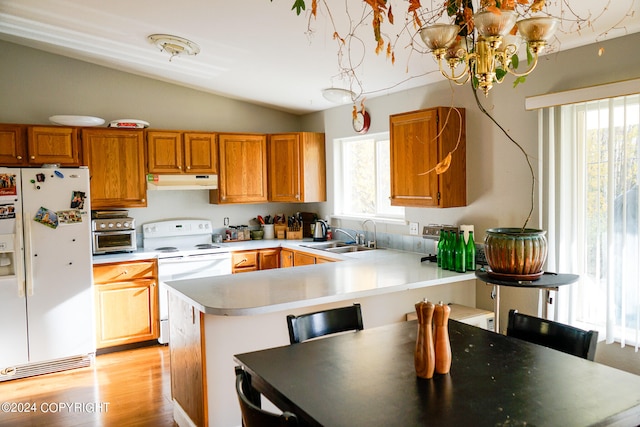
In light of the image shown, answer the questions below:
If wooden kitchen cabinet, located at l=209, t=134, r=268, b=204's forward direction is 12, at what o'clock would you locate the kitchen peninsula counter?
The kitchen peninsula counter is roughly at 12 o'clock from the wooden kitchen cabinet.

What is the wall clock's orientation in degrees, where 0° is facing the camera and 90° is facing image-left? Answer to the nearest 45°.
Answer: approximately 45°

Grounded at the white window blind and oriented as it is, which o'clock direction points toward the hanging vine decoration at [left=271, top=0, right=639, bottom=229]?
The hanging vine decoration is roughly at 12 o'clock from the white window blind.

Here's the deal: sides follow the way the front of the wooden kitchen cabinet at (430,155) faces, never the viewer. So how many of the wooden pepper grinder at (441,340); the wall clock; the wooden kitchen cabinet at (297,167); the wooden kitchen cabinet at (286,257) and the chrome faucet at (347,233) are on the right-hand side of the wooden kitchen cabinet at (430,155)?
4
